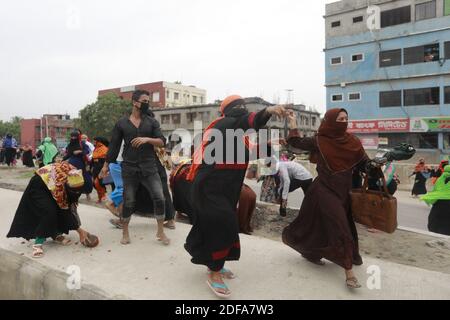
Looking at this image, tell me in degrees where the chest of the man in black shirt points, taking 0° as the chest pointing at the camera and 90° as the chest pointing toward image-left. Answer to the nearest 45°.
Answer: approximately 0°

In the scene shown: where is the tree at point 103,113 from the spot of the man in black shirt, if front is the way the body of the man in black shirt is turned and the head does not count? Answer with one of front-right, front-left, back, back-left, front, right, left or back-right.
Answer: back

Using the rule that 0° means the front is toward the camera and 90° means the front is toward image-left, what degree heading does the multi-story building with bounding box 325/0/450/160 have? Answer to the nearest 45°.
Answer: approximately 45°

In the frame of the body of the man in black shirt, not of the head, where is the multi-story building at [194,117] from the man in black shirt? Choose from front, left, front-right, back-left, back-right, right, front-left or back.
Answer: back

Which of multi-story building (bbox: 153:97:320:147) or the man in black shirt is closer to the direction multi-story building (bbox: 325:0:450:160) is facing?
the man in black shirt

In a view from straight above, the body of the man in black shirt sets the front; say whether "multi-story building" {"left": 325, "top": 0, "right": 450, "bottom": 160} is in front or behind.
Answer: behind

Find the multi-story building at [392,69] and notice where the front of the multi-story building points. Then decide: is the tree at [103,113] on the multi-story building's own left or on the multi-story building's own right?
on the multi-story building's own right
